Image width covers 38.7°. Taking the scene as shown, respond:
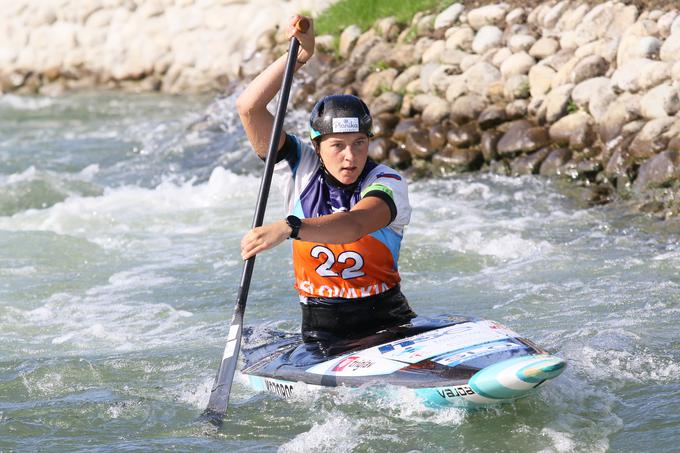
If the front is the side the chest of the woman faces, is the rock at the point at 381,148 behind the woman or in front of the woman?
behind

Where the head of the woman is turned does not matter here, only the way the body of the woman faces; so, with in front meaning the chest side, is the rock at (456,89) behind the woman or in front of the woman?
behind

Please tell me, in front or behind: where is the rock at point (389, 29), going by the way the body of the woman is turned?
behind

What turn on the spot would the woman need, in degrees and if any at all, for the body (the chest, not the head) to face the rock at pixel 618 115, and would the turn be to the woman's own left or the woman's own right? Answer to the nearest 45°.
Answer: approximately 135° to the woman's own left

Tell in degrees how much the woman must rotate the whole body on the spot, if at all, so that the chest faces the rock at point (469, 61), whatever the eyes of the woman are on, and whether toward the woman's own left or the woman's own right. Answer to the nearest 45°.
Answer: approximately 180°

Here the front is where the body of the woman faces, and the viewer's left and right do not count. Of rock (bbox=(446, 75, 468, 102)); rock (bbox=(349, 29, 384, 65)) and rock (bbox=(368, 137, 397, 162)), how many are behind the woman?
3

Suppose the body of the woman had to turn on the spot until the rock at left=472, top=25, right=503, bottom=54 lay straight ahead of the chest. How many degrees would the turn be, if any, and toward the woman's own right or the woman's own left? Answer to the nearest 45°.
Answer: approximately 180°

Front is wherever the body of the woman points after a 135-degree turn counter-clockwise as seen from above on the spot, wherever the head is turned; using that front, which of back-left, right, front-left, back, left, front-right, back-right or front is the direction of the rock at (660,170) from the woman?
front

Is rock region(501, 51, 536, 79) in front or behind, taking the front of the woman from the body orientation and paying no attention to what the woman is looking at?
behind

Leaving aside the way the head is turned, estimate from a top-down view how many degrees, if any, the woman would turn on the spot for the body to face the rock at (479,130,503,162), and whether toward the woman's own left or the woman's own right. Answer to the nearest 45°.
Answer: approximately 180°

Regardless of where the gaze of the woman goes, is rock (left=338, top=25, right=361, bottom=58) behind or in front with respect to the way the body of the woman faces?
behind

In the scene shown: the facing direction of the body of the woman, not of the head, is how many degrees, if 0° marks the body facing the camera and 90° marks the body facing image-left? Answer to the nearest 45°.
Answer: approximately 0°

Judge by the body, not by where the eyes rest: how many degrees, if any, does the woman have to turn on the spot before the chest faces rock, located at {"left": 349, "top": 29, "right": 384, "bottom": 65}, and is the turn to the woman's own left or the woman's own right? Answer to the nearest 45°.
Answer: approximately 180°

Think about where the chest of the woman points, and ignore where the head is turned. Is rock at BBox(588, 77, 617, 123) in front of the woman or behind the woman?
behind
